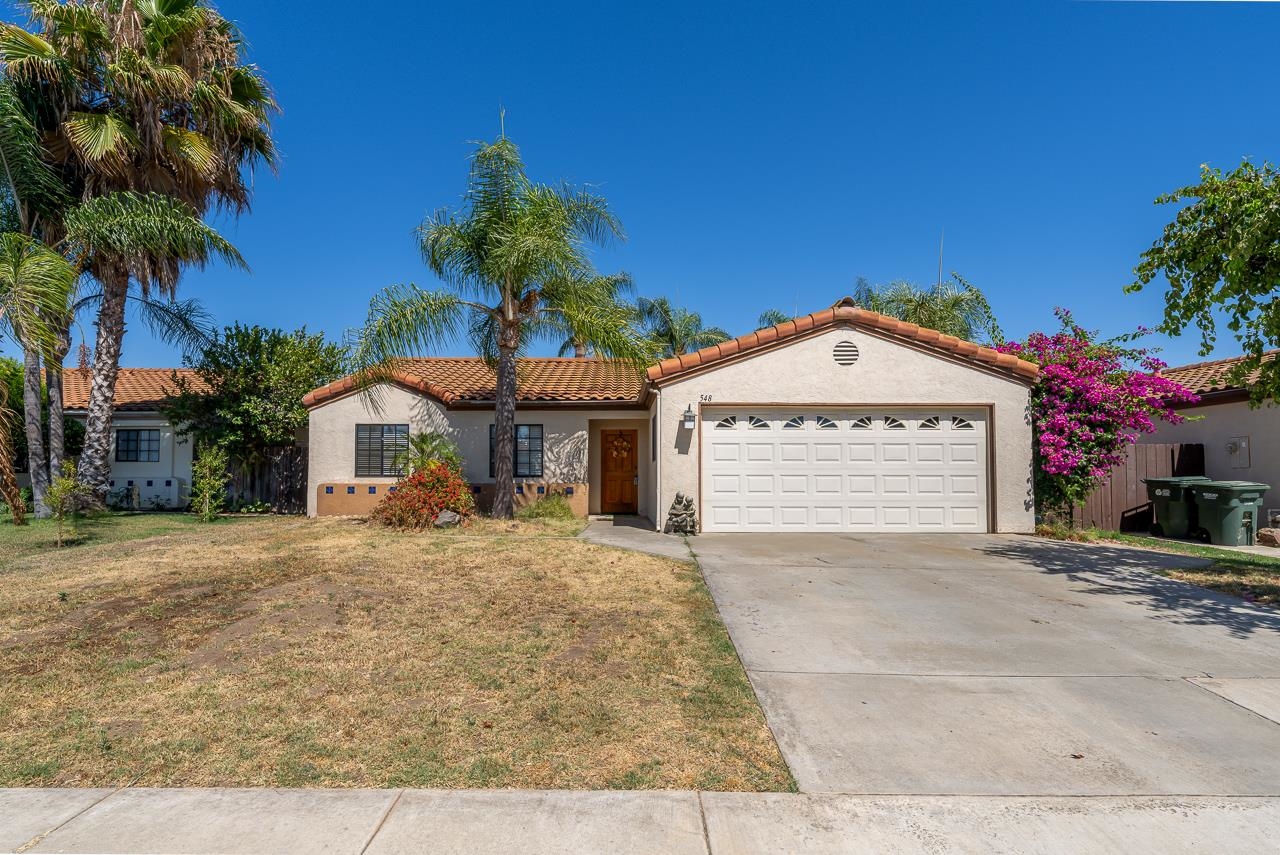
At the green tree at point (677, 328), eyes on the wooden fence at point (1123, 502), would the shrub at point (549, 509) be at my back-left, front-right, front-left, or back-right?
front-right

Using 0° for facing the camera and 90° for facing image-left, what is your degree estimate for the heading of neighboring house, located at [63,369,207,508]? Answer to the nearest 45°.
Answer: approximately 0°

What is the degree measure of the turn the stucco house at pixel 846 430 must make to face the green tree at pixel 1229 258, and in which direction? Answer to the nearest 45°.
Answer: approximately 45° to its left

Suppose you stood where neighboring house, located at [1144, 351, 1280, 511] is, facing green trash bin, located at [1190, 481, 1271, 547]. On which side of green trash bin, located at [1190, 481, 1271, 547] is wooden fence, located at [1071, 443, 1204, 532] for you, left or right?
right

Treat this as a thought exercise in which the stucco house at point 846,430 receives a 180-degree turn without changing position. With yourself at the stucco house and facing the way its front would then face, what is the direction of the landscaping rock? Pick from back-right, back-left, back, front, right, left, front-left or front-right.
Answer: left

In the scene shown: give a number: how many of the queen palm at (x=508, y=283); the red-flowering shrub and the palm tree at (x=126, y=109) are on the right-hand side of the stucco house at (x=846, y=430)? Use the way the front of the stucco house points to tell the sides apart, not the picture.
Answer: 3

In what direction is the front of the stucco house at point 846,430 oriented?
toward the camera

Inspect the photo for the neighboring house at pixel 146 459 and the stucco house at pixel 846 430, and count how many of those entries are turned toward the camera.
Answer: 2

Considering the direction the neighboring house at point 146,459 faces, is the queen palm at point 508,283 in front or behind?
in front

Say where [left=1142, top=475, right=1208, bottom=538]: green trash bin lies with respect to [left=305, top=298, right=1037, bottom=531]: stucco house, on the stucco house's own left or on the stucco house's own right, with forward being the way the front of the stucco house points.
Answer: on the stucco house's own left

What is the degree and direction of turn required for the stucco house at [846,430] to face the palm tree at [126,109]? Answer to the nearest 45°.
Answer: approximately 90° to its right

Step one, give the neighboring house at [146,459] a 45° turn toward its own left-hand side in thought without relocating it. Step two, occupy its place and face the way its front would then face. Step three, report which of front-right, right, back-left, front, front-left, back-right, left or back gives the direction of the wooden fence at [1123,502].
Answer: front

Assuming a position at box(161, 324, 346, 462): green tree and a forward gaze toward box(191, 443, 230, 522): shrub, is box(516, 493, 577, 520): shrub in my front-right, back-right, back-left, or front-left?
front-left

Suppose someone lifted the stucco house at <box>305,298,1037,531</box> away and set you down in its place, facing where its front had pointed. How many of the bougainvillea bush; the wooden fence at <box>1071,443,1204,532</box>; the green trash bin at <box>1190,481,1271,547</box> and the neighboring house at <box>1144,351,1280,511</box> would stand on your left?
4

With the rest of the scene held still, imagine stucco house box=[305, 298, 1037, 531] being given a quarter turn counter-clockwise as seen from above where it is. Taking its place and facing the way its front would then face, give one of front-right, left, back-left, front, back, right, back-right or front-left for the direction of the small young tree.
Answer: back

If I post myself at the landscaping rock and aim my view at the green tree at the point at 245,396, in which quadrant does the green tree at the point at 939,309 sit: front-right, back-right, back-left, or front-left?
back-right
